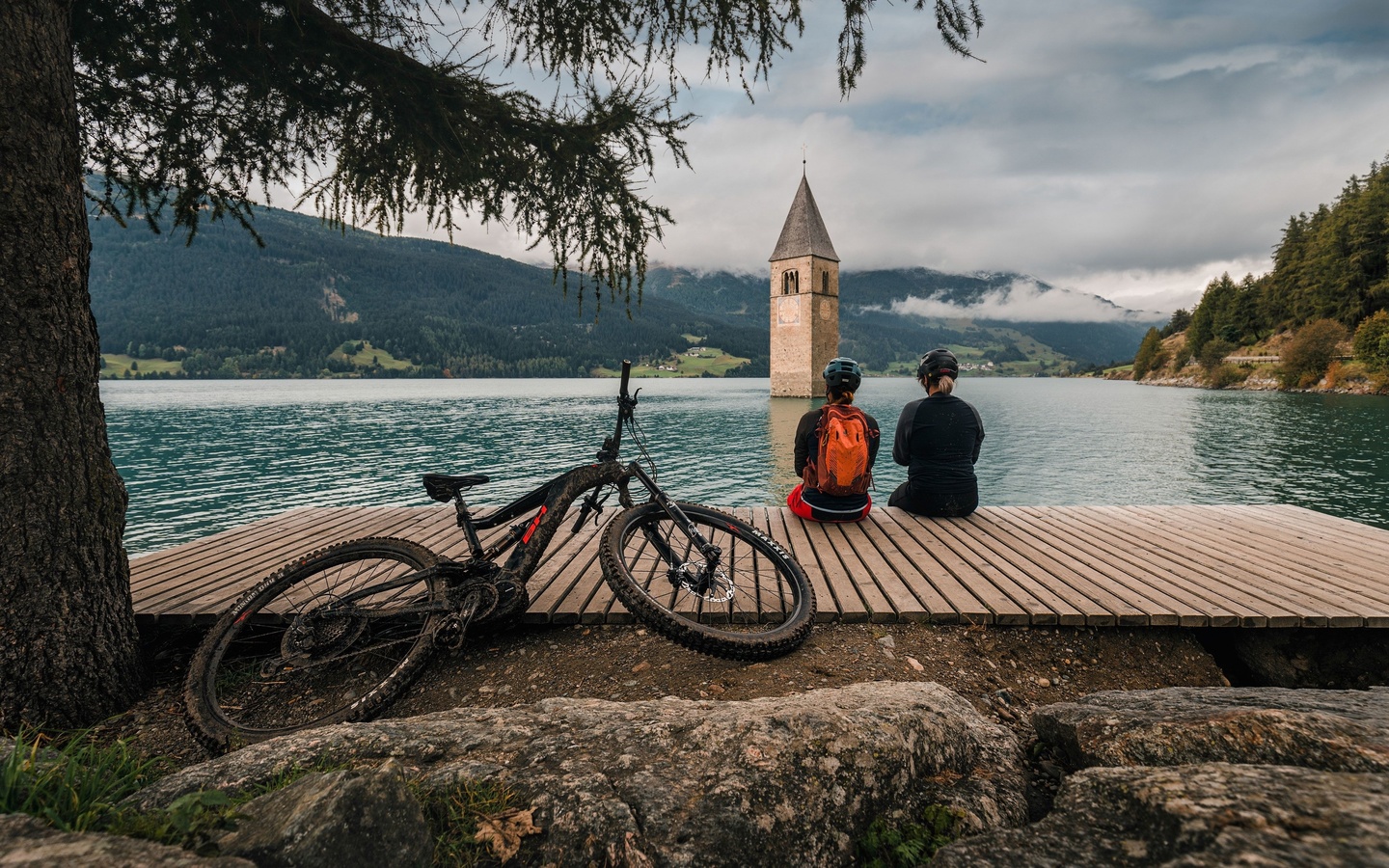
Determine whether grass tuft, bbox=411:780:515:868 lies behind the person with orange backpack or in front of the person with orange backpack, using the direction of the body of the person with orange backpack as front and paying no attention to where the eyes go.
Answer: behind

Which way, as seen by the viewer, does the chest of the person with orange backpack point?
away from the camera

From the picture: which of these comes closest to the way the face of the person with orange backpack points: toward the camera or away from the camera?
away from the camera

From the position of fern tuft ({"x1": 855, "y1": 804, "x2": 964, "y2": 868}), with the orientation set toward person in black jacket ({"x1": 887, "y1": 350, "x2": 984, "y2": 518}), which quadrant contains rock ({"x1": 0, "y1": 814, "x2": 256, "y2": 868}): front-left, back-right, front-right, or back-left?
back-left

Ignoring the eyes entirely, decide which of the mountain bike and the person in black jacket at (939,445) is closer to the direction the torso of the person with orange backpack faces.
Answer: the person in black jacket

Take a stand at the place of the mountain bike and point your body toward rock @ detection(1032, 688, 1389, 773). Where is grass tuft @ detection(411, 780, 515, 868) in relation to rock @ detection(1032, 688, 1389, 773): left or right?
right

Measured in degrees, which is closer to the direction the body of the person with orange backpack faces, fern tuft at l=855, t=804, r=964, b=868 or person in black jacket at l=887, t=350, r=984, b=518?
the person in black jacket

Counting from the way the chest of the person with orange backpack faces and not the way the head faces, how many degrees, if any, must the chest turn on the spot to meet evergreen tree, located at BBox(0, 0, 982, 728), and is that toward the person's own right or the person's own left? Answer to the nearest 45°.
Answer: approximately 135° to the person's own left

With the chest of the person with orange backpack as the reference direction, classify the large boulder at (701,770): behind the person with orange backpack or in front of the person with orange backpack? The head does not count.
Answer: behind

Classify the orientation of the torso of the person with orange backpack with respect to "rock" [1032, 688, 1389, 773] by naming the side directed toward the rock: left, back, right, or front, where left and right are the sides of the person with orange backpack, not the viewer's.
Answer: back

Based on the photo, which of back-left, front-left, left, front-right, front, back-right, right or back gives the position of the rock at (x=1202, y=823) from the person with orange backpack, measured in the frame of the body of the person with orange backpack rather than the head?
back

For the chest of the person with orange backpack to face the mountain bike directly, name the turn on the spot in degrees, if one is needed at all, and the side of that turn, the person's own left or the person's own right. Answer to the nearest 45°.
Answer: approximately 135° to the person's own left
